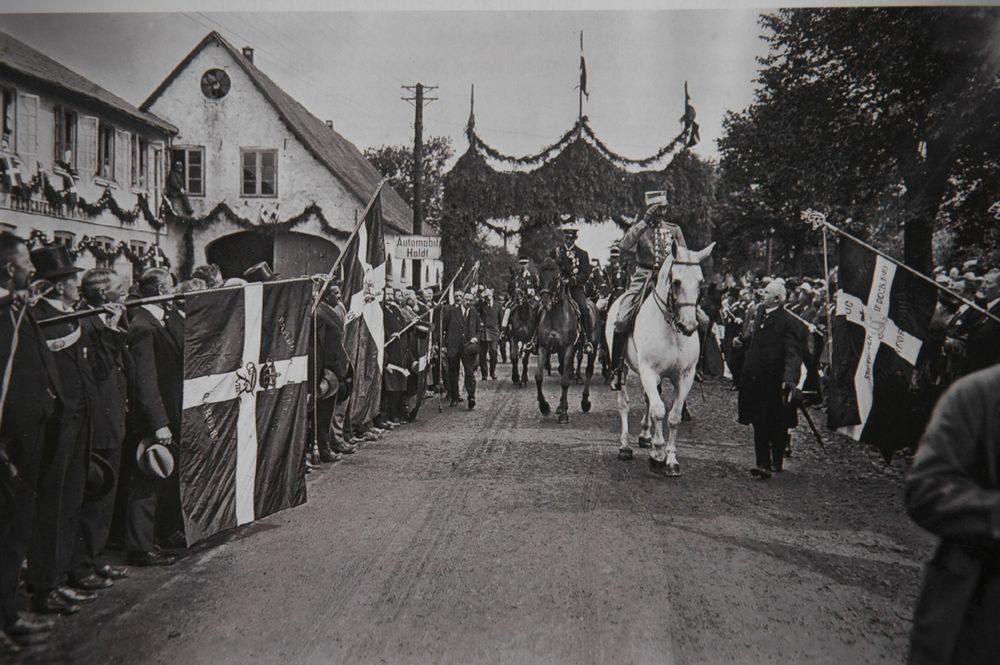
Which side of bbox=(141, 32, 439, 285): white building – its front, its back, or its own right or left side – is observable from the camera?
front
